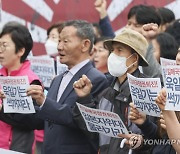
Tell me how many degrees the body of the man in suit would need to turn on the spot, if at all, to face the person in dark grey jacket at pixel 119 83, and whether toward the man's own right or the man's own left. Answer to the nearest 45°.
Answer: approximately 90° to the man's own left

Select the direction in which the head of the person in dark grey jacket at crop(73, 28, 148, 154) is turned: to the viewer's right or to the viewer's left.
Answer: to the viewer's left

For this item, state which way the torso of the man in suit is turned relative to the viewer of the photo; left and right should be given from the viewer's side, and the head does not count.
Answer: facing the viewer and to the left of the viewer

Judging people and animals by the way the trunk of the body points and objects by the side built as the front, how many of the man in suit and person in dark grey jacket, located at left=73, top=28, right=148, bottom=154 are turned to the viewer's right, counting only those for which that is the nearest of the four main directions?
0

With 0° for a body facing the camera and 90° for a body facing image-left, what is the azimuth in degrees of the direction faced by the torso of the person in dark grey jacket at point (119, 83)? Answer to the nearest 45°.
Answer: approximately 45°
